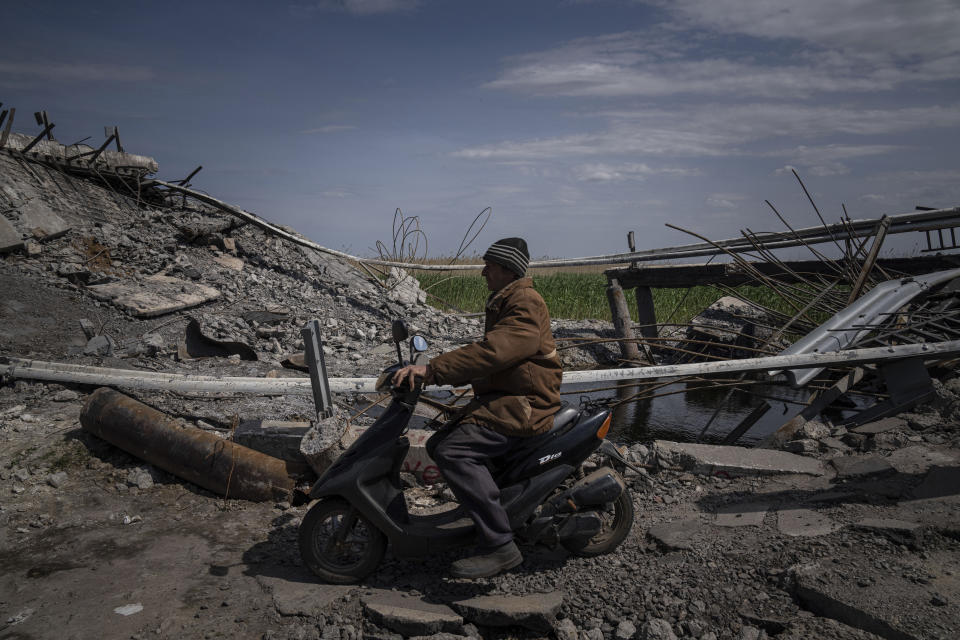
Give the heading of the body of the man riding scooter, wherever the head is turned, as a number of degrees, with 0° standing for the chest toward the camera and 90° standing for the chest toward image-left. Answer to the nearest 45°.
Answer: approximately 90°

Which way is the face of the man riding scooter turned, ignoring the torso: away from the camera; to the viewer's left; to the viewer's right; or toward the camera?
to the viewer's left

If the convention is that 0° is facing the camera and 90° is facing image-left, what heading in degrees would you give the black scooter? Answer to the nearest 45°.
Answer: approximately 90°

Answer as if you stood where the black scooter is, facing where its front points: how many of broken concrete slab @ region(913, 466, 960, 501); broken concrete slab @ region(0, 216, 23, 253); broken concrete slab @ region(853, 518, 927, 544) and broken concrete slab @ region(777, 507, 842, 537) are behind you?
3

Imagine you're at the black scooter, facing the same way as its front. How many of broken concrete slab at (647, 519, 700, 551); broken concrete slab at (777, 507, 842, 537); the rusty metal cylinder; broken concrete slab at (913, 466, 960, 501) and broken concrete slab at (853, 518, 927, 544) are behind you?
4

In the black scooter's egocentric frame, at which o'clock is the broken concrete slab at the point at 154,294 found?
The broken concrete slab is roughly at 2 o'clock from the black scooter.

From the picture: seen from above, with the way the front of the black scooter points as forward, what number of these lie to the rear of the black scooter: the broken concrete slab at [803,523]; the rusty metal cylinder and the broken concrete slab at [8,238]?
1

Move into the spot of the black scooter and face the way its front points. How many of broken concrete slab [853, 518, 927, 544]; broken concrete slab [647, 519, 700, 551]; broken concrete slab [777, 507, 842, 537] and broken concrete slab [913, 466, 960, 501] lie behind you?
4

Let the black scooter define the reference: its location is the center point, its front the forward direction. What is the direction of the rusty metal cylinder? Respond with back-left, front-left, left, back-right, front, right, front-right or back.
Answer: front-right

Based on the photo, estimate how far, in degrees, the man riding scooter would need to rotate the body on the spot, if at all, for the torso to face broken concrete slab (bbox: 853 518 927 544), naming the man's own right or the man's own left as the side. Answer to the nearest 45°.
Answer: approximately 180°
